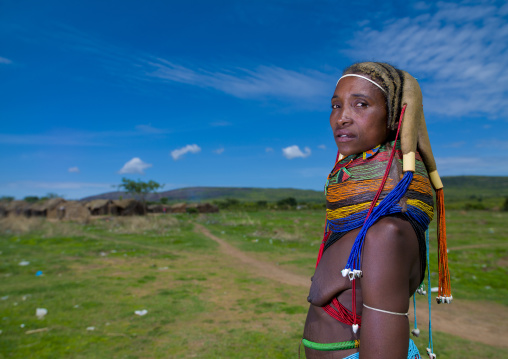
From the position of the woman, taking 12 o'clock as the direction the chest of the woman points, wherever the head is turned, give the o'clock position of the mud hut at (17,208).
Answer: The mud hut is roughly at 1 o'clock from the woman.

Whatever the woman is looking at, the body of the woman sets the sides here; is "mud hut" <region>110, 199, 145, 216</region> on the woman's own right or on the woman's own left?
on the woman's own right

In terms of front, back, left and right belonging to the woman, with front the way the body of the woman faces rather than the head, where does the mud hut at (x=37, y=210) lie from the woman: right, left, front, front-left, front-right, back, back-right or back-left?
front-right

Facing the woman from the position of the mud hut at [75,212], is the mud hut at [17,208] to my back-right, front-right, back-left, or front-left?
back-right

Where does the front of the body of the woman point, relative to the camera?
to the viewer's left

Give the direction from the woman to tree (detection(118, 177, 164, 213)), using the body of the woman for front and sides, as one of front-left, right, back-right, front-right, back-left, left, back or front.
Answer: front-right

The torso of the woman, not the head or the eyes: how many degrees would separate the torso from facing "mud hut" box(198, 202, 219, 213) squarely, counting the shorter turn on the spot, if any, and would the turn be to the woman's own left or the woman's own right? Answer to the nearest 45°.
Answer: approximately 45° to the woman's own right

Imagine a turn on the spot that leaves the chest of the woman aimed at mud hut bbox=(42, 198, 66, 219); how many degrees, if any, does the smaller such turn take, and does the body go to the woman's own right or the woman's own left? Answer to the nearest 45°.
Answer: approximately 45° to the woman's own right

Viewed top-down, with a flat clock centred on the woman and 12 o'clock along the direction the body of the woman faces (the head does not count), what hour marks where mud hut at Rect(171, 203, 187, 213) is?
The mud hut is roughly at 2 o'clock from the woman.
